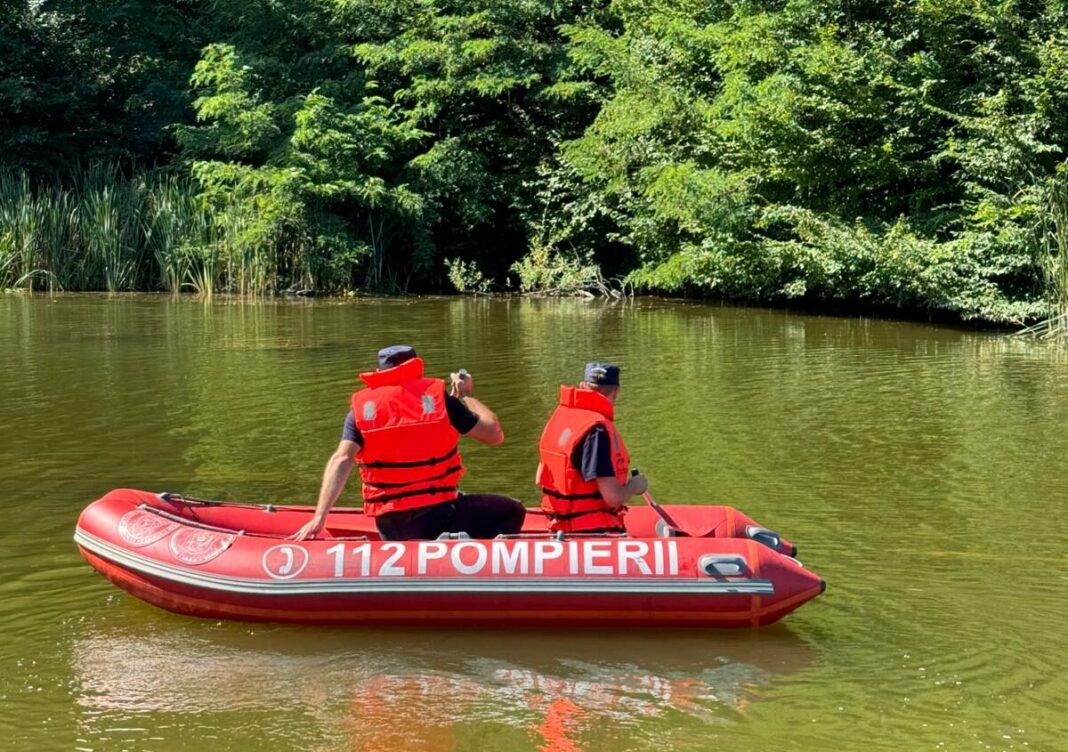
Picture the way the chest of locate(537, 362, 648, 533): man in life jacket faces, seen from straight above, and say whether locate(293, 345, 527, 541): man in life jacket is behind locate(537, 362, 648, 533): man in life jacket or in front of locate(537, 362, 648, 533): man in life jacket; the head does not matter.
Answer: behind

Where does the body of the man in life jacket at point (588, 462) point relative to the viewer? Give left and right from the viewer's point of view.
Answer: facing away from the viewer and to the right of the viewer

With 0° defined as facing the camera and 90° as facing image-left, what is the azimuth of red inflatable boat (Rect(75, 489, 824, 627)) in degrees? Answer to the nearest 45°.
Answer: approximately 90°

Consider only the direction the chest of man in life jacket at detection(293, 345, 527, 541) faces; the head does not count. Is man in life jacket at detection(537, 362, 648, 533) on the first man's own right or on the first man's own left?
on the first man's own right

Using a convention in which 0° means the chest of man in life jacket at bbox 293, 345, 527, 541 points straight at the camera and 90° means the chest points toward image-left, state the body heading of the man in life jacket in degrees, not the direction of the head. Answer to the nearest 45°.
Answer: approximately 180°
